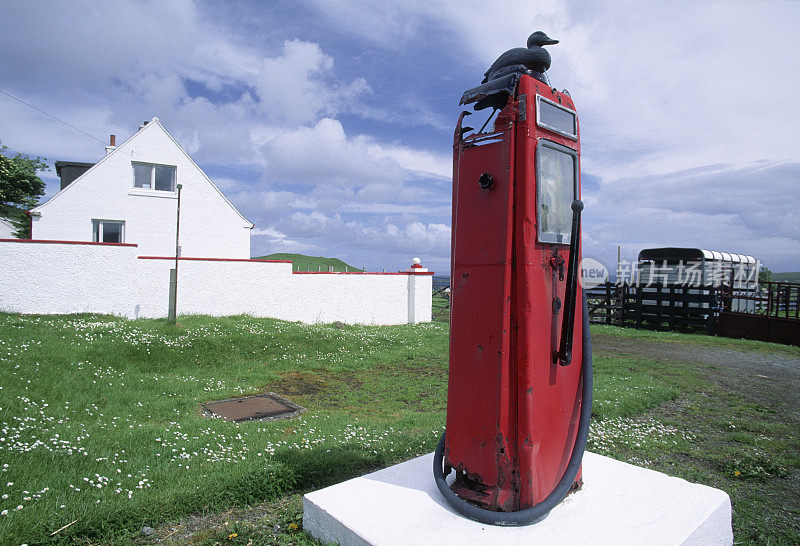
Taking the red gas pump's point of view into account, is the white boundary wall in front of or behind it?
behind

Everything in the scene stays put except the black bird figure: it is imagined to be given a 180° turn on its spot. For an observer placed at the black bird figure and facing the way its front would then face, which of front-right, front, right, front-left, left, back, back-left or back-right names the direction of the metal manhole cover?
front-right

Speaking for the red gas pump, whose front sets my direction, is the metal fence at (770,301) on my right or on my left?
on my left

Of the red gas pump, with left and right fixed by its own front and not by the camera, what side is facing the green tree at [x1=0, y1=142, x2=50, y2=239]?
back

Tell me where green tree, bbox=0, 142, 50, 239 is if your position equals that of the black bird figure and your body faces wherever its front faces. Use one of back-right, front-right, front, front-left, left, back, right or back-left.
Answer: back-left

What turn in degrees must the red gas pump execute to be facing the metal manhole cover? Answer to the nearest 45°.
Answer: approximately 180°

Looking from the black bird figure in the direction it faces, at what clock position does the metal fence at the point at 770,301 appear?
The metal fence is roughly at 10 o'clock from the black bird figure.

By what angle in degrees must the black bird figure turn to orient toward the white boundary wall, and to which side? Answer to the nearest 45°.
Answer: approximately 135° to its left

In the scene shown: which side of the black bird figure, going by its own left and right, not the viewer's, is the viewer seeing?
right

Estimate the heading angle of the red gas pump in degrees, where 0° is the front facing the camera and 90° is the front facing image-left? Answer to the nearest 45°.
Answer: approximately 315°

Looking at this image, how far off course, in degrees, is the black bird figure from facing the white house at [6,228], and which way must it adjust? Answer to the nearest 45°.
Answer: approximately 135° to its left

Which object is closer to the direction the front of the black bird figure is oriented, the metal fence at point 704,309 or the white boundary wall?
the metal fence

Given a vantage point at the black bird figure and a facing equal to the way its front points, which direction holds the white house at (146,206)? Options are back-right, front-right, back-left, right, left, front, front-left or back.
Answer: back-left

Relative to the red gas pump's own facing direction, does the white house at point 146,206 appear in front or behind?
behind
